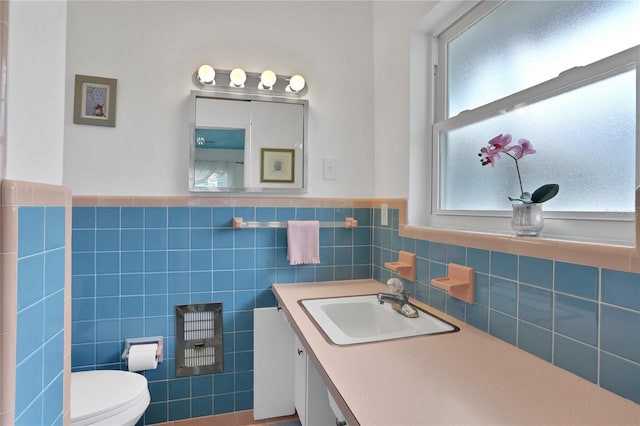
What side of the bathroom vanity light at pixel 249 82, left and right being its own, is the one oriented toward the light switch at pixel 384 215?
left

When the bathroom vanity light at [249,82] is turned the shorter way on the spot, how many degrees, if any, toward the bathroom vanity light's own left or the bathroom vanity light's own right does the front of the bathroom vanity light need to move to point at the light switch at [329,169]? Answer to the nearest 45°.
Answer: approximately 90° to the bathroom vanity light's own left

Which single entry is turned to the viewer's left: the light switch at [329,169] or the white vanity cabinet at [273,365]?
the white vanity cabinet

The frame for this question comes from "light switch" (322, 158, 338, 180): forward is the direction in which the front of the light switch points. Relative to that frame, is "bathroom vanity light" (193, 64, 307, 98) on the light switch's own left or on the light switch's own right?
on the light switch's own right

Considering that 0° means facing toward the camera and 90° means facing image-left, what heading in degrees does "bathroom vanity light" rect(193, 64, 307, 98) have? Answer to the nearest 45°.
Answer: approximately 0°

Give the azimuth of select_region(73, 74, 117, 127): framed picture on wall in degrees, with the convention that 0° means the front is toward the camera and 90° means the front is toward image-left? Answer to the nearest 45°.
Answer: approximately 0°

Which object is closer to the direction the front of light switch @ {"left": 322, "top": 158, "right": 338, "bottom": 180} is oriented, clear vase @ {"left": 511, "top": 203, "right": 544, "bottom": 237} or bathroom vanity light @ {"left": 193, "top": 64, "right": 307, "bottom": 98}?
the clear vase
